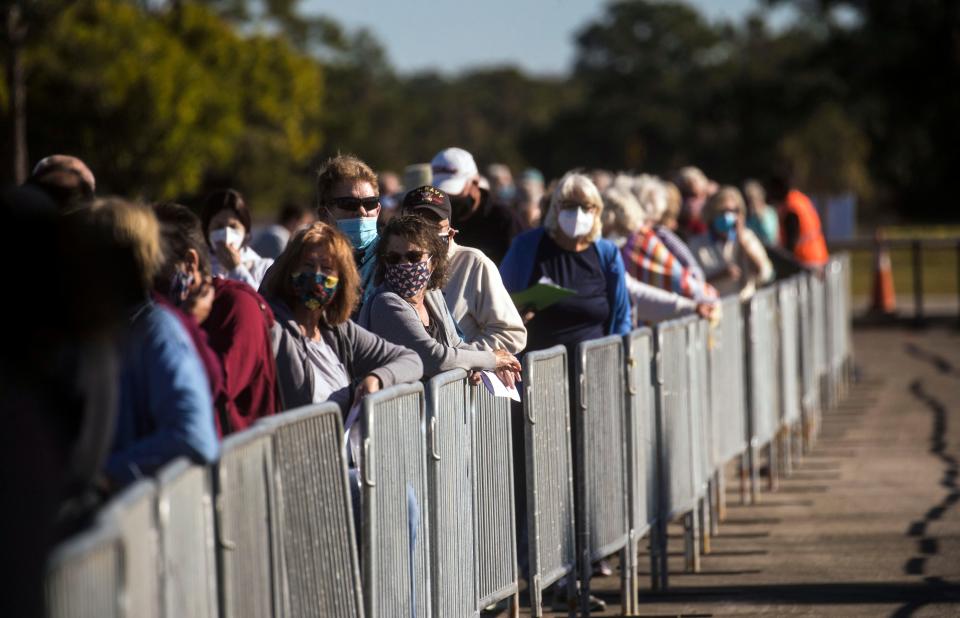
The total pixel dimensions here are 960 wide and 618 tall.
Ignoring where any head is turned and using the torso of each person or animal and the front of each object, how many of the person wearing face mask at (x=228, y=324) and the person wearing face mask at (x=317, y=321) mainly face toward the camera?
1

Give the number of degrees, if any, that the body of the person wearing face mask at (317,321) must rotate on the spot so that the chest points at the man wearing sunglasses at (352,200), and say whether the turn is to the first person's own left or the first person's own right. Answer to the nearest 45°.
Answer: approximately 180°

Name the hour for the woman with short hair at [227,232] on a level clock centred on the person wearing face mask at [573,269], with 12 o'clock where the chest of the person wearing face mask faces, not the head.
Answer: The woman with short hair is roughly at 3 o'clock from the person wearing face mask.

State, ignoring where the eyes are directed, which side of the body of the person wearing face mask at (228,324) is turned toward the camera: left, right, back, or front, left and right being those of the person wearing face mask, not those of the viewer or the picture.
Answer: left

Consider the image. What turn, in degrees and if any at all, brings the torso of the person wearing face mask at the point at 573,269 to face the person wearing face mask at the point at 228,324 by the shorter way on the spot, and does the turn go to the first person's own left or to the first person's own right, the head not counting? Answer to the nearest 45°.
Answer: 0° — they already face them

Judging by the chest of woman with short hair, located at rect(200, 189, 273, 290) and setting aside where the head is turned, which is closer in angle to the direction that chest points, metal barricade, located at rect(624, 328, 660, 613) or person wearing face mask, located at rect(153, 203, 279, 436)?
the person wearing face mask

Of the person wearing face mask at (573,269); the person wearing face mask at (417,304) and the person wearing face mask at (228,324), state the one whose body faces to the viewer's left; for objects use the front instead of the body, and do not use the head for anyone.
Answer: the person wearing face mask at (228,324)
